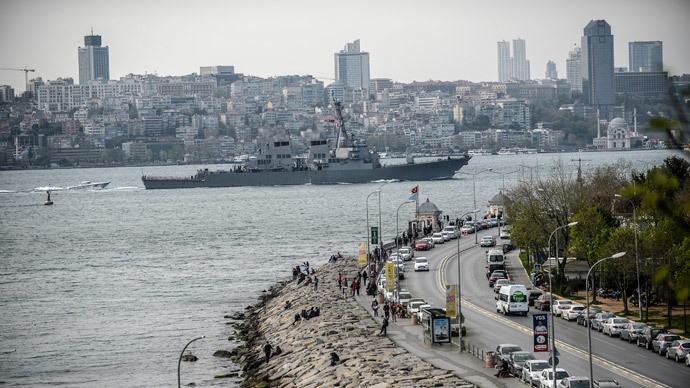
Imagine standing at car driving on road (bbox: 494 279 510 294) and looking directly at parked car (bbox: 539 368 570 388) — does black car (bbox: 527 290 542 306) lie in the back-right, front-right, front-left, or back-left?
front-left

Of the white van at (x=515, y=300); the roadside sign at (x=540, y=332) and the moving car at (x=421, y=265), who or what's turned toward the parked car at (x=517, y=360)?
the moving car at (x=421, y=265)

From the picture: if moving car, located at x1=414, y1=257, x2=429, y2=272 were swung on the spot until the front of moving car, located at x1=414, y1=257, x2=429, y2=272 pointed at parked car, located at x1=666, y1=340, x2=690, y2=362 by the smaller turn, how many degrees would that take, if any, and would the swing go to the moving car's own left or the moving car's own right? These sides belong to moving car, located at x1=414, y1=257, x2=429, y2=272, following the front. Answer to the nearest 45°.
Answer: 0° — it already faces it

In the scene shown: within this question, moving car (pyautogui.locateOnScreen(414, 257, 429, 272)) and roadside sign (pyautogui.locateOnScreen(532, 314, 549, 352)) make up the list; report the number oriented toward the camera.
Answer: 2

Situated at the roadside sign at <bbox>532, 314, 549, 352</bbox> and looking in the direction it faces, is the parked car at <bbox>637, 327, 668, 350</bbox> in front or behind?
behind

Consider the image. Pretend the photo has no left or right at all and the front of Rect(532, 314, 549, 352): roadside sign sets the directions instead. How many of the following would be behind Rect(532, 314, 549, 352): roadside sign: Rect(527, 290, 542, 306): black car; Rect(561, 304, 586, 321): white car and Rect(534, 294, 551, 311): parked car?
3

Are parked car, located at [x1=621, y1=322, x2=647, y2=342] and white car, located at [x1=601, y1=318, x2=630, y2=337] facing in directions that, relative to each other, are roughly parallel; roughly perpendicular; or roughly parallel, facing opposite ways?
roughly parallel

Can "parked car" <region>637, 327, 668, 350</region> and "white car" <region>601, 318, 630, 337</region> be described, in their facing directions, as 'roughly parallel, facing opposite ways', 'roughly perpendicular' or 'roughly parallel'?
roughly parallel

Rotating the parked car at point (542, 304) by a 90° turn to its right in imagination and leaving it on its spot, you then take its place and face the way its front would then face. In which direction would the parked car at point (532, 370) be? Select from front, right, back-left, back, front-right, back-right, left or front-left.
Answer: back-right

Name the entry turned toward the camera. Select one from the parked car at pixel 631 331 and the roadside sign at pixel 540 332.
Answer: the roadside sign

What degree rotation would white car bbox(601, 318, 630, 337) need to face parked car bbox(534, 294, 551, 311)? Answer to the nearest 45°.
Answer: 0° — it already faces it

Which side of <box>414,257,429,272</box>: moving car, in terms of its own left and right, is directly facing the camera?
front

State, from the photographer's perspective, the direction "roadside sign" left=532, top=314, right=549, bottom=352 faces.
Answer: facing the viewer

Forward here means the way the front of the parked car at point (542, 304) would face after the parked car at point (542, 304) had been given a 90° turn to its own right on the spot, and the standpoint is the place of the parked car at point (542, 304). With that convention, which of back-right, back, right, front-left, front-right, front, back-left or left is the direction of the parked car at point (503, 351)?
back-right

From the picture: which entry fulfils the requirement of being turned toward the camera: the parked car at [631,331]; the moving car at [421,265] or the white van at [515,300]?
the moving car at [421,265]
